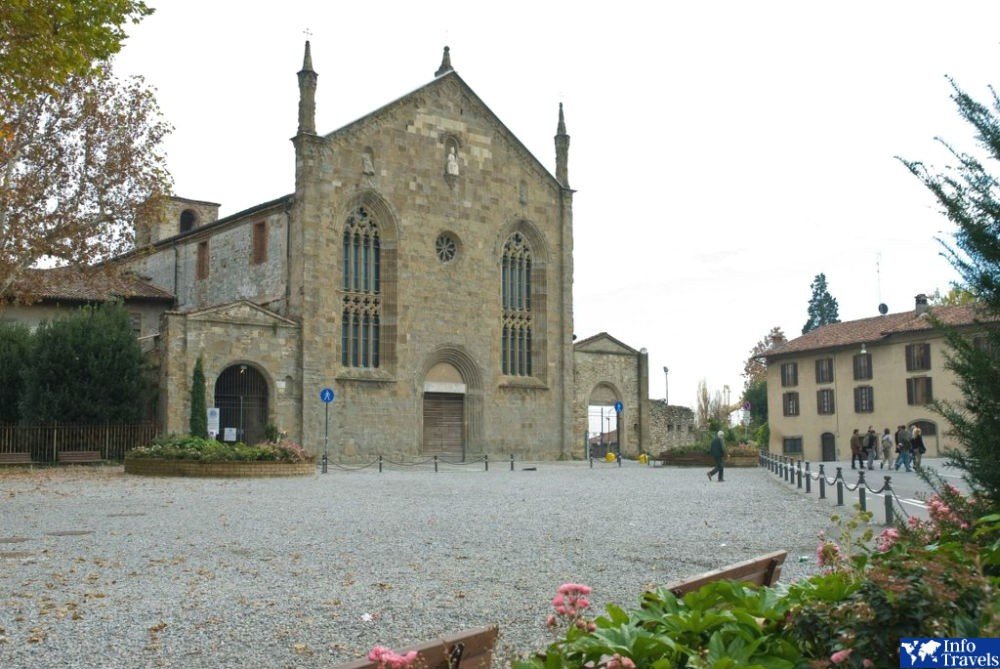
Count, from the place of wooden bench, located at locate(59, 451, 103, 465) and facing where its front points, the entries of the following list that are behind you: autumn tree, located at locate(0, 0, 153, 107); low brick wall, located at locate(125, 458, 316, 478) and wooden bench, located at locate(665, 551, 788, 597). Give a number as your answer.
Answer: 0

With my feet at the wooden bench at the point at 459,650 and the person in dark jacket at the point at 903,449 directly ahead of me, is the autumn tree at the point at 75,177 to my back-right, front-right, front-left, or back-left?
front-left

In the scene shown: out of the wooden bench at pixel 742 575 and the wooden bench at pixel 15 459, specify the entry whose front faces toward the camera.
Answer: the wooden bench at pixel 15 459

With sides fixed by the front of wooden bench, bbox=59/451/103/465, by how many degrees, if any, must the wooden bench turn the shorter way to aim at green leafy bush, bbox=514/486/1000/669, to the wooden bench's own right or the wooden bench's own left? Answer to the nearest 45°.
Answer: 0° — it already faces it

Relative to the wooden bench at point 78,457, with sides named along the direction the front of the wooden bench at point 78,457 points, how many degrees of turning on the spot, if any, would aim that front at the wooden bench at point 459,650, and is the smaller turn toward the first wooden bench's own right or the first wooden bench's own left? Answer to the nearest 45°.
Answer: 0° — it already faces it

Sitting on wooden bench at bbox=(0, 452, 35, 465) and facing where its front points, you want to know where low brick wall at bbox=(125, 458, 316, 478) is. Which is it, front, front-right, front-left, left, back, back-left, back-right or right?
front-left

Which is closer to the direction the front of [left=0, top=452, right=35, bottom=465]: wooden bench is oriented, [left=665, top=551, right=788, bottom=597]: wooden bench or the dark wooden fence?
the wooden bench

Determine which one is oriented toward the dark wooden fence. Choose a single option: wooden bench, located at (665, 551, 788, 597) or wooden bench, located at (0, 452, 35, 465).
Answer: wooden bench, located at (665, 551, 788, 597)

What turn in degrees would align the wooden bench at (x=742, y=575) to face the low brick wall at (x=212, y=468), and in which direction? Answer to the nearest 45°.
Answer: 0° — it already faces it

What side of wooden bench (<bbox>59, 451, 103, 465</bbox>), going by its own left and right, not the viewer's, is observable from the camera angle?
front

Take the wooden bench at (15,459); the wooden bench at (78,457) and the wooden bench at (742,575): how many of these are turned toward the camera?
2

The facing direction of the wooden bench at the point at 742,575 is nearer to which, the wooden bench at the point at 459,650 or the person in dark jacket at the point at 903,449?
the person in dark jacket

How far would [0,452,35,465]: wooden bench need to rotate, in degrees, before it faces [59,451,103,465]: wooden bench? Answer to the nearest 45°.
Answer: approximately 135° to its left

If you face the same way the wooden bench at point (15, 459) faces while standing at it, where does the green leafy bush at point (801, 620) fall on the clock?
The green leafy bush is roughly at 12 o'clock from the wooden bench.

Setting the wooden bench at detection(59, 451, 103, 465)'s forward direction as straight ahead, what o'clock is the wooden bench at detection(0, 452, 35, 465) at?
the wooden bench at detection(0, 452, 35, 465) is roughly at 2 o'clock from the wooden bench at detection(59, 451, 103, 465).

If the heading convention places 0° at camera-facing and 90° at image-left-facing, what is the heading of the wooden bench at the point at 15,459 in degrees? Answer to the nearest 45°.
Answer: approximately 0°

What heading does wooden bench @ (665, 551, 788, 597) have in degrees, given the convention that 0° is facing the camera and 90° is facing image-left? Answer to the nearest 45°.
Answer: approximately 135°

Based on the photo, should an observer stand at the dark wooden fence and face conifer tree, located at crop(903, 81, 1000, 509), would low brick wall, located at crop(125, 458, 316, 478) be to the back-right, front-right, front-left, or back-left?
front-left

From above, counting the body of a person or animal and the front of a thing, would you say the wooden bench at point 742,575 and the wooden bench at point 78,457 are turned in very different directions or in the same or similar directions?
very different directions
